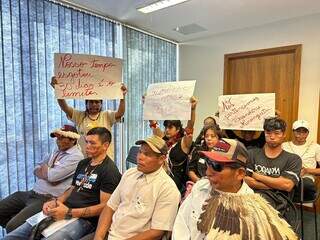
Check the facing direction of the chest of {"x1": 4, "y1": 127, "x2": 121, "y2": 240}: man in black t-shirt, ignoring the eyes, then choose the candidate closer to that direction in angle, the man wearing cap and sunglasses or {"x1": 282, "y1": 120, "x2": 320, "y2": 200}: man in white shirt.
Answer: the man wearing cap and sunglasses

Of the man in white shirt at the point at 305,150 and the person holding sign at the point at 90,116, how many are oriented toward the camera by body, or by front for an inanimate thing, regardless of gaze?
2

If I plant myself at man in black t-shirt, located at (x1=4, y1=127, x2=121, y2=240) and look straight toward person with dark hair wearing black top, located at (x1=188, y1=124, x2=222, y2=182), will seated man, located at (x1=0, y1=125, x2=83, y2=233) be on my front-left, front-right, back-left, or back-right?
back-left

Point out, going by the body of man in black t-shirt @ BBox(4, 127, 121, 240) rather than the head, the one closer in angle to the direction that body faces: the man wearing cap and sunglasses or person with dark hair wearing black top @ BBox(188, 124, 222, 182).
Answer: the man wearing cap and sunglasses

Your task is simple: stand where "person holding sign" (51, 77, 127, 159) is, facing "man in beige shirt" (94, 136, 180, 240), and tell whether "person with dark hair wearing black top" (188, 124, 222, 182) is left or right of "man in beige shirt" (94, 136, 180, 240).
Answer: left

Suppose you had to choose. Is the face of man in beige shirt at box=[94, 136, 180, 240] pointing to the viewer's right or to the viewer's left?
to the viewer's left

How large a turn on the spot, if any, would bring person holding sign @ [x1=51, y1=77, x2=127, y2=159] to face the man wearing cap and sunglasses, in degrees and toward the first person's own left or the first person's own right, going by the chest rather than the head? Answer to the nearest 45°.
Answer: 0° — they already face them

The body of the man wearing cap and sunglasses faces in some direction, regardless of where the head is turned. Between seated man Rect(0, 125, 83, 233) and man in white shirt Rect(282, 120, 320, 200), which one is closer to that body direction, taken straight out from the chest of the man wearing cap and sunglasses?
the seated man

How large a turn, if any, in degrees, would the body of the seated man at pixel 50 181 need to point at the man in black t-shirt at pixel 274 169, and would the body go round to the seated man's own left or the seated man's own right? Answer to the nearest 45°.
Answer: approximately 90° to the seated man's own left

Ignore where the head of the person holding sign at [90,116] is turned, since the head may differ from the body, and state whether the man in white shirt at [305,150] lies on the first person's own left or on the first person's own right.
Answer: on the first person's own left
